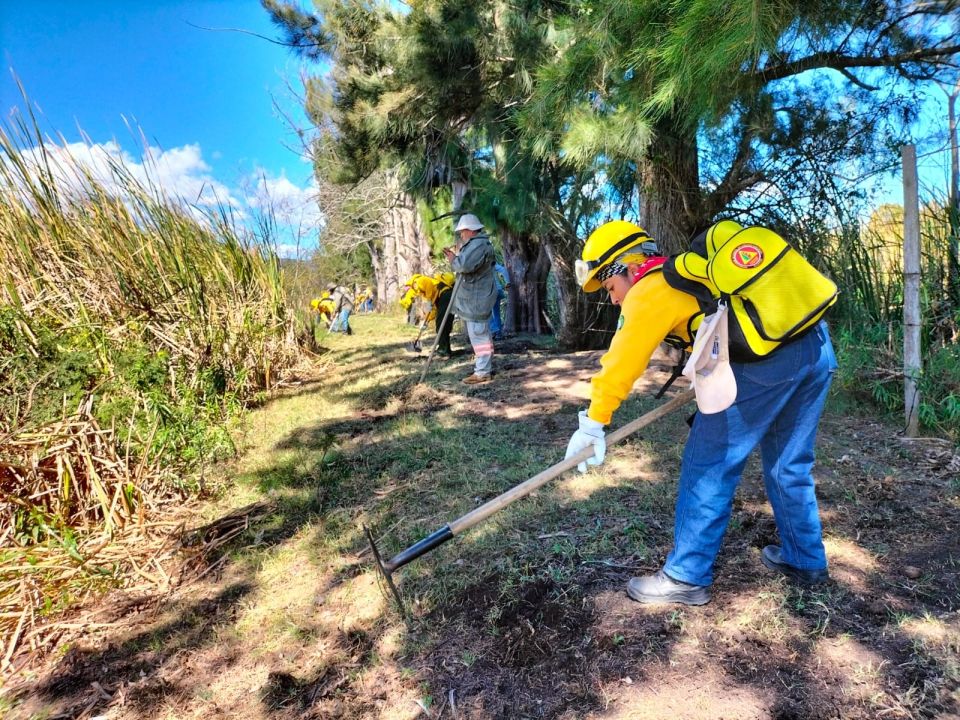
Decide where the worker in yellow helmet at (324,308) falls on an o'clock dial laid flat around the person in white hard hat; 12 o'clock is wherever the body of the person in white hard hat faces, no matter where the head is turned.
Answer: The worker in yellow helmet is roughly at 2 o'clock from the person in white hard hat.

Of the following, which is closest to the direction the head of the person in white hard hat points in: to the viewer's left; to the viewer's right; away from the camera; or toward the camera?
to the viewer's left

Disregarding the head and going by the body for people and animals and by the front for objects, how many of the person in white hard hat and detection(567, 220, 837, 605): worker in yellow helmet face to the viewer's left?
2

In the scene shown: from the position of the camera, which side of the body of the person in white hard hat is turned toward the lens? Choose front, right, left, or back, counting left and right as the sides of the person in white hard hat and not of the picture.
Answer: left

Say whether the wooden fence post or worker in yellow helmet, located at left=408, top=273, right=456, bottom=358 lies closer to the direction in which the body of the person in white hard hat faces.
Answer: the worker in yellow helmet

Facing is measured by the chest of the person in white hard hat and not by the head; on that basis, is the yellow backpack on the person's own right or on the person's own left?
on the person's own left

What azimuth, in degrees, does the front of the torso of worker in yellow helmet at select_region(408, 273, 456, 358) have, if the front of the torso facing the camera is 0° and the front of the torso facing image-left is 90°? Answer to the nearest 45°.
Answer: approximately 90°

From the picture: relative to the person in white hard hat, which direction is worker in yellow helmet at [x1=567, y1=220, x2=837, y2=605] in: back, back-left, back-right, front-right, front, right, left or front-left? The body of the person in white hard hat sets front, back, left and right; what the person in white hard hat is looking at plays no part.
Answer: left

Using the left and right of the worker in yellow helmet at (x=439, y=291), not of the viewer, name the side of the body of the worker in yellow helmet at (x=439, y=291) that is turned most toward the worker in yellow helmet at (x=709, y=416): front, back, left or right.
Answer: left

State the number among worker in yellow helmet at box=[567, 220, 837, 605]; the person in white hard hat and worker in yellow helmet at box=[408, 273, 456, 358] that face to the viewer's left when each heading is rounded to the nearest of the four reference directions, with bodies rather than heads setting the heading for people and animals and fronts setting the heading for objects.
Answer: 3

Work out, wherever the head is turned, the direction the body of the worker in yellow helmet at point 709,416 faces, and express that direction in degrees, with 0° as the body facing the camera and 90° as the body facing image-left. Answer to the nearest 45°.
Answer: approximately 90°

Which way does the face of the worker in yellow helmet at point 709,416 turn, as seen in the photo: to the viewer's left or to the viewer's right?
to the viewer's left
